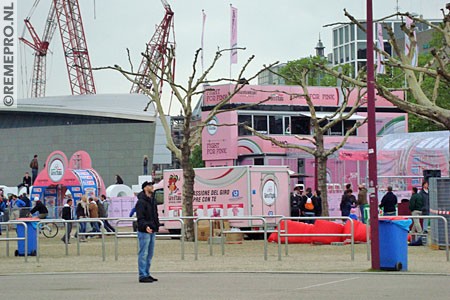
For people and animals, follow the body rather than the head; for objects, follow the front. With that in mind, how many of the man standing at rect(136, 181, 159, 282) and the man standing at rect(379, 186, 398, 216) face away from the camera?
1

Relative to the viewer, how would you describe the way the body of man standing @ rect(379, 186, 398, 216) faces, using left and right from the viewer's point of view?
facing away from the viewer

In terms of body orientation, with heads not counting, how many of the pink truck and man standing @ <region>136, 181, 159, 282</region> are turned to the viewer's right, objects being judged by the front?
1

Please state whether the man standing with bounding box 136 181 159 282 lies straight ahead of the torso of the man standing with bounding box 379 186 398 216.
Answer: no

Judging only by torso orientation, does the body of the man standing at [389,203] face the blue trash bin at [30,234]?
no
